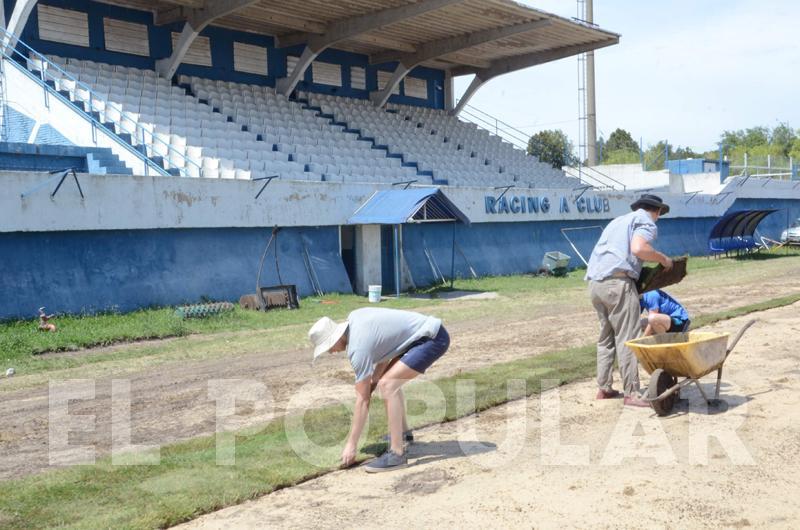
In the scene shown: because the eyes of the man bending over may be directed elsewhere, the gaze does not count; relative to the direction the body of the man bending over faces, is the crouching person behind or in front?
behind

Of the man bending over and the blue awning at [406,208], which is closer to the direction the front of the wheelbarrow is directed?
the man bending over

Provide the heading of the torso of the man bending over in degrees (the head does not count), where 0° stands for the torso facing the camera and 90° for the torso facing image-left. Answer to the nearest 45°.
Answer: approximately 90°

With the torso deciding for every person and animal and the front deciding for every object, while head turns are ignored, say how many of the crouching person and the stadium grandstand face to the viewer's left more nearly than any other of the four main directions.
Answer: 1

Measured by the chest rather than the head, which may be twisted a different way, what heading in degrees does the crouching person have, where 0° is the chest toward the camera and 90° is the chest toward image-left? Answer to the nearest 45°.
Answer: approximately 90°

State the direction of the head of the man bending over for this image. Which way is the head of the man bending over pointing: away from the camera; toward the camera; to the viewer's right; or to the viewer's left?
to the viewer's left

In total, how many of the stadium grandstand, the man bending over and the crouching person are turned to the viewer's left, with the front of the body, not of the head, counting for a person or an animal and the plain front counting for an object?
2

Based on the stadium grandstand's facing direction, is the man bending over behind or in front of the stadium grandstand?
in front

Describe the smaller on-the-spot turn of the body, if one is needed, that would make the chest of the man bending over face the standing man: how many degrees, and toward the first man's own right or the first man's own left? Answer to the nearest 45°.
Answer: approximately 135° to the first man's own right

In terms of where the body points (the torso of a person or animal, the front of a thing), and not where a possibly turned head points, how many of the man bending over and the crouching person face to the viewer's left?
2
